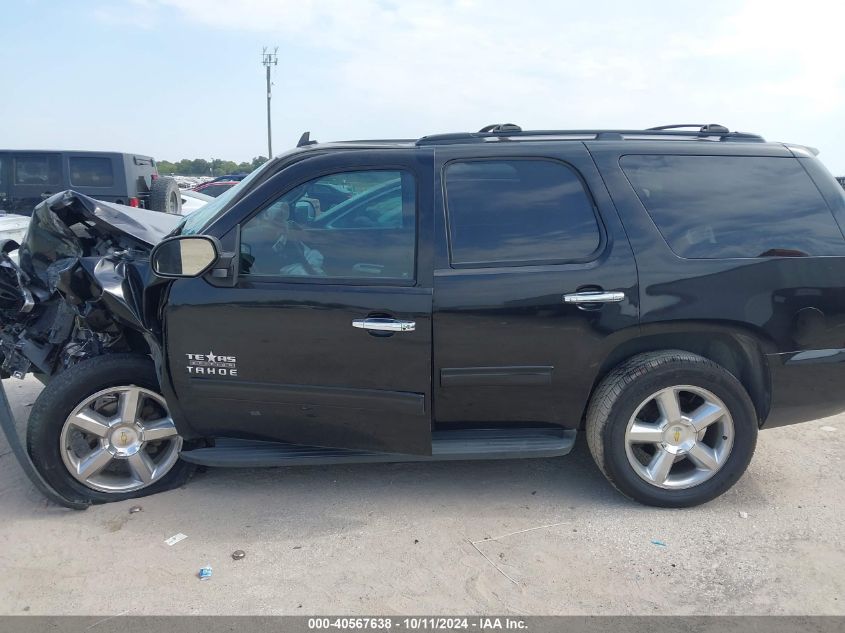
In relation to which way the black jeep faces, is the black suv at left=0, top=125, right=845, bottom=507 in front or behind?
behind

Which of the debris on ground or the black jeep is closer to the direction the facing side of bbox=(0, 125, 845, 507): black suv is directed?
the debris on ground

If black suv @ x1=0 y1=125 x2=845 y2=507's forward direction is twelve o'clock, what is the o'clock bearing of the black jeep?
The black jeep is roughly at 2 o'clock from the black suv.

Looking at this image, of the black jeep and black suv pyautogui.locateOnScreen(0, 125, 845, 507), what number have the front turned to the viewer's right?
0

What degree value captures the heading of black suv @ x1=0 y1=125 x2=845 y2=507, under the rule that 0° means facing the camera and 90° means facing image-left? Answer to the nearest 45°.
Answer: approximately 90°

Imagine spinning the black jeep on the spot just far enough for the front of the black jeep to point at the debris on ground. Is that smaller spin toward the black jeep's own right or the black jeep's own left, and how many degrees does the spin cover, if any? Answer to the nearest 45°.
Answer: approximately 135° to the black jeep's own left

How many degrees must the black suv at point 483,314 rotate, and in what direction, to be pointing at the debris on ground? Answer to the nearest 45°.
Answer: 0° — it already faces it

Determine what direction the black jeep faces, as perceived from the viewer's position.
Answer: facing away from the viewer and to the left of the viewer
